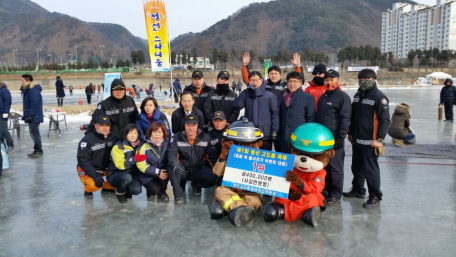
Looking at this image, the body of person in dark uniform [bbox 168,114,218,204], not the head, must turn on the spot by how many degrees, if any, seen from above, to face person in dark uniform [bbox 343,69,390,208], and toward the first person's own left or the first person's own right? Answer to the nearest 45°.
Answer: approximately 90° to the first person's own left

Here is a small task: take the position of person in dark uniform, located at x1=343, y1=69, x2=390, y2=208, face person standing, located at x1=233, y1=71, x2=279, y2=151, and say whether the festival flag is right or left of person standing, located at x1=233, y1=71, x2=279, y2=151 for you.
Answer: right

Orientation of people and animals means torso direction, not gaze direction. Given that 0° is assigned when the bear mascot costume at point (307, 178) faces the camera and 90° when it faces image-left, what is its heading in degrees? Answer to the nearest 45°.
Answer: approximately 45°

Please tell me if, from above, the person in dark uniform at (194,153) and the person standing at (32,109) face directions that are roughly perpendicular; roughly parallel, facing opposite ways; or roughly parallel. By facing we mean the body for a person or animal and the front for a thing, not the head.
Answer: roughly perpendicular
